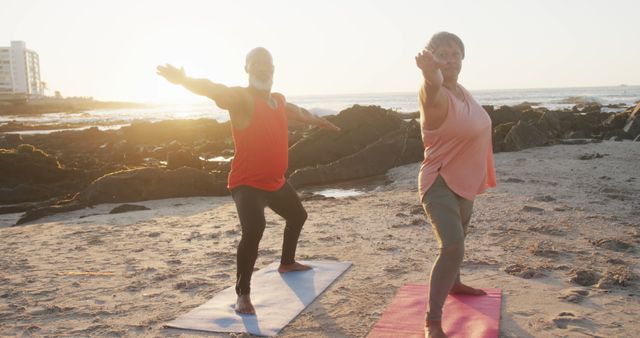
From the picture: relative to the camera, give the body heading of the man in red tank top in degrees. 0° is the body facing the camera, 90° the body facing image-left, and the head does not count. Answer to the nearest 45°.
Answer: approximately 315°

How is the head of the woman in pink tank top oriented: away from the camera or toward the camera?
toward the camera

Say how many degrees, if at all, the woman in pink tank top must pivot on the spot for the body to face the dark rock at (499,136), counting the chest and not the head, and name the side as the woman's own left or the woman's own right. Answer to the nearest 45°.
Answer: approximately 135° to the woman's own left

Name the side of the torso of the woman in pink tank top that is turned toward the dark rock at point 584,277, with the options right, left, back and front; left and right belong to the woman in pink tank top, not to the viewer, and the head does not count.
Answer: left

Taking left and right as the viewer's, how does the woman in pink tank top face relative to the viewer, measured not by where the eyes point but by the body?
facing the viewer and to the right of the viewer

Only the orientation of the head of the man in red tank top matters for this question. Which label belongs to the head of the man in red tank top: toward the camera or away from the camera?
toward the camera

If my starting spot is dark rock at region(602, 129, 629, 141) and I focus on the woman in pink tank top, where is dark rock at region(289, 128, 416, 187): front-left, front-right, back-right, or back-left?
front-right

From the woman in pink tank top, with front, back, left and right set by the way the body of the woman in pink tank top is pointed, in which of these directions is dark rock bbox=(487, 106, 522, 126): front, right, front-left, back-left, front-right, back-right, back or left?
back-left

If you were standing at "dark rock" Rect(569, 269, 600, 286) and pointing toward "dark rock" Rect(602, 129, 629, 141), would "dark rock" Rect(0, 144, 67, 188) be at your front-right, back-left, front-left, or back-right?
front-left

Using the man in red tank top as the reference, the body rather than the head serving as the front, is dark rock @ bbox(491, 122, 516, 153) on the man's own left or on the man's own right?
on the man's own left

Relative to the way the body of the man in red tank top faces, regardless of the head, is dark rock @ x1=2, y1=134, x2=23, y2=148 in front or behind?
behind

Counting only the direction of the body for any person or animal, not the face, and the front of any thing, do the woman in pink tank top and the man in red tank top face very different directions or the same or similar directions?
same or similar directions

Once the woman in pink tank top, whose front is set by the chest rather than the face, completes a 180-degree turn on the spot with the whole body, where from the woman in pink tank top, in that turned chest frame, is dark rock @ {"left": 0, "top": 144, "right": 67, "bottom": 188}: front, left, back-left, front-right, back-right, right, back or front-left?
front

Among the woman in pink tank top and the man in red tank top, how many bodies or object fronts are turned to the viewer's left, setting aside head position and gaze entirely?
0
